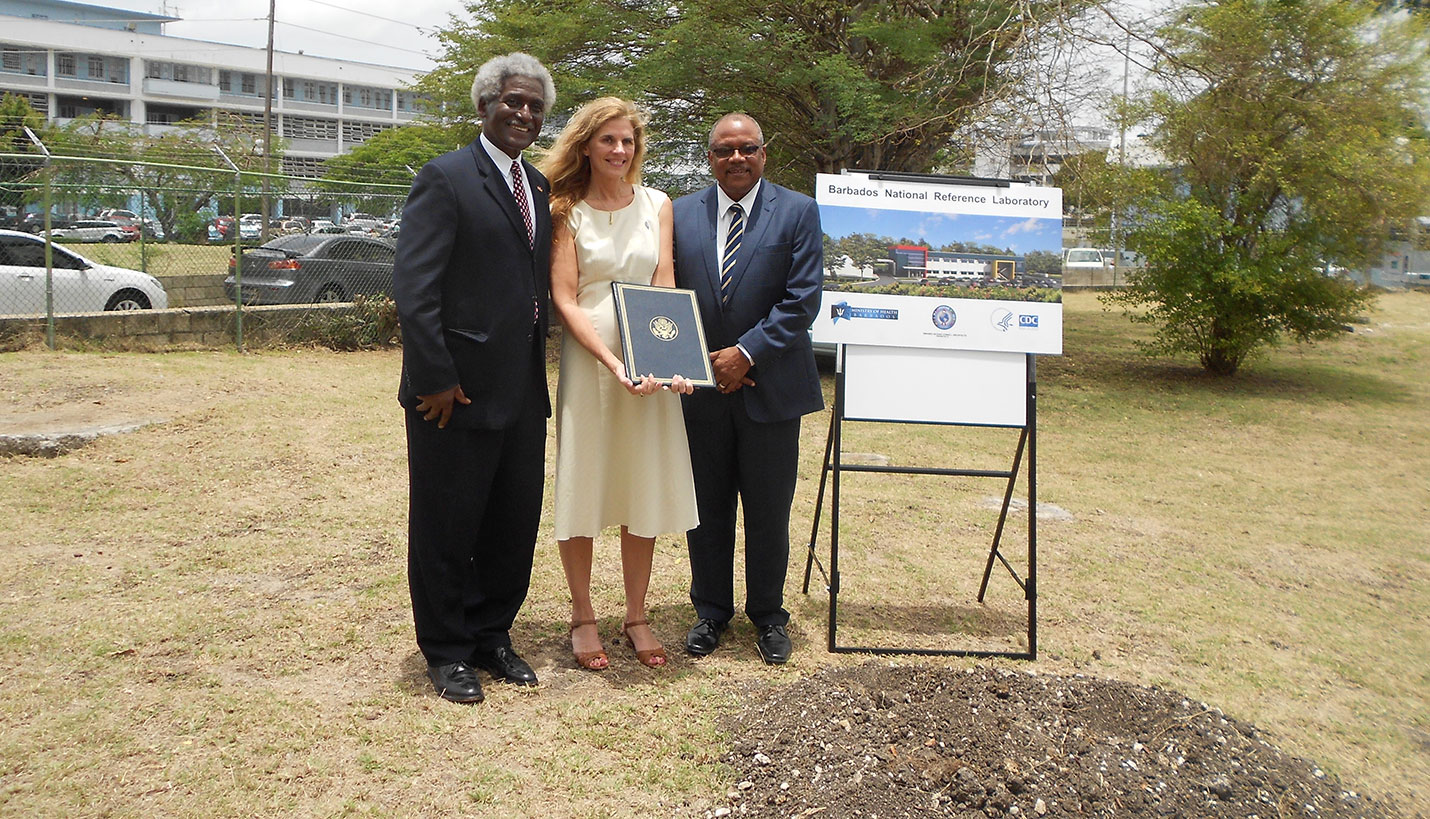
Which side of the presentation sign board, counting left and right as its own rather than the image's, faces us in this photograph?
front

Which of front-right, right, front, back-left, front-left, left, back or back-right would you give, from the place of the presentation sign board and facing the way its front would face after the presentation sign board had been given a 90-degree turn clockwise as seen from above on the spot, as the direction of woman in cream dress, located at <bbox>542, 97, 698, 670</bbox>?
front-left

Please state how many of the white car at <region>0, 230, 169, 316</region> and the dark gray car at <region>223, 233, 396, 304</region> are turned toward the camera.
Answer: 0

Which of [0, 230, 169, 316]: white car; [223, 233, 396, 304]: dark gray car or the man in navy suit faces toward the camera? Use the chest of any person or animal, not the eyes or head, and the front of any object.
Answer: the man in navy suit

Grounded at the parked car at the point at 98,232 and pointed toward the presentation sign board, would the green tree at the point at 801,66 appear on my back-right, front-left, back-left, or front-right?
front-left

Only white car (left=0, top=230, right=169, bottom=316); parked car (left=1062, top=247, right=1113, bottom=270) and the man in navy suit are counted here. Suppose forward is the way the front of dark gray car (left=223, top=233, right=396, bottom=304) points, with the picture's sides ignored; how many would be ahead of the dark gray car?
1

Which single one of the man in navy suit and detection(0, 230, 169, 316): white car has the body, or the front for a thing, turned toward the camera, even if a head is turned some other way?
the man in navy suit

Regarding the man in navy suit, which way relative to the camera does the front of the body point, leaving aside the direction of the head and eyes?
toward the camera

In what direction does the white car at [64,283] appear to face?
to the viewer's right

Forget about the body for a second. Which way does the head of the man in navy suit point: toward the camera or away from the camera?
toward the camera
